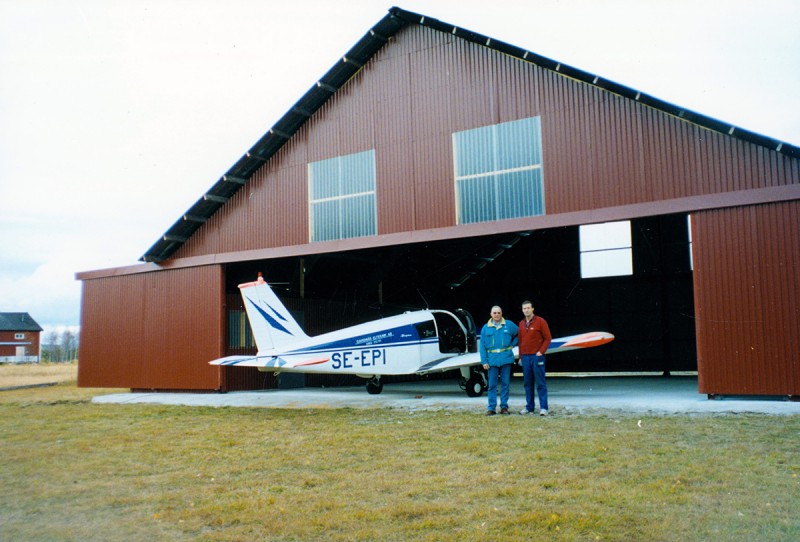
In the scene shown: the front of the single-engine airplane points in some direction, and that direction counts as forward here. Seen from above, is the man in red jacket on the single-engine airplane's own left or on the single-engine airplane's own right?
on the single-engine airplane's own right

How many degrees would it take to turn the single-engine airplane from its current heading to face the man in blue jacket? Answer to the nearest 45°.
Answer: approximately 90° to its right

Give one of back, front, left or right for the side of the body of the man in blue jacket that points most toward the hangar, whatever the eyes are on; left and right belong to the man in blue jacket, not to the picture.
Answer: back

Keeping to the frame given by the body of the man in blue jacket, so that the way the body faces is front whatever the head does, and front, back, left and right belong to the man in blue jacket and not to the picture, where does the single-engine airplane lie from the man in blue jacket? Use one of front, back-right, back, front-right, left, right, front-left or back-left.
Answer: back-right

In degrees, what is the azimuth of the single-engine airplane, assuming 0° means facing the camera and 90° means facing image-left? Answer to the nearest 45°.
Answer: approximately 225°

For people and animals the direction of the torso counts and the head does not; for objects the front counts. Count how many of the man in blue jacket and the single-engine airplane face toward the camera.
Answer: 1

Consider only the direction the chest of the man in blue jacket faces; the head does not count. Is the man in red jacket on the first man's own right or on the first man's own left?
on the first man's own left

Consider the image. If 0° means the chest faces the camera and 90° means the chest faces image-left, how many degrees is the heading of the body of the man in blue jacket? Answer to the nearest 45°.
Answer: approximately 0°

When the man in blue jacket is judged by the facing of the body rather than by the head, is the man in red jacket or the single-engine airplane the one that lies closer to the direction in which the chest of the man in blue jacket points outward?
the man in red jacket
